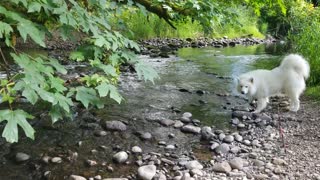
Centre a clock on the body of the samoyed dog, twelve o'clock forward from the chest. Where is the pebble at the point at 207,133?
The pebble is roughly at 10 o'clock from the samoyed dog.

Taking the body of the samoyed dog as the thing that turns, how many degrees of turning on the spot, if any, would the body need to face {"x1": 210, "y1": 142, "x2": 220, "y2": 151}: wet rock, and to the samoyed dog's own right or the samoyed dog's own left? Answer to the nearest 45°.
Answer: approximately 90° to the samoyed dog's own left

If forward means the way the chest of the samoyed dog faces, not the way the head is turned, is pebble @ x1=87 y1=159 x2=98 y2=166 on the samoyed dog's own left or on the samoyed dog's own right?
on the samoyed dog's own left

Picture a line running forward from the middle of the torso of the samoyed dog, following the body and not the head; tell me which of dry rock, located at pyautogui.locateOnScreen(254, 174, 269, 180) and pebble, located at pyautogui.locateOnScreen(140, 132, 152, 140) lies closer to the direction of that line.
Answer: the pebble

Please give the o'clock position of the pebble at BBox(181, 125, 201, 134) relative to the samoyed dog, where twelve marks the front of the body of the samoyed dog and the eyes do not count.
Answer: The pebble is roughly at 10 o'clock from the samoyed dog.

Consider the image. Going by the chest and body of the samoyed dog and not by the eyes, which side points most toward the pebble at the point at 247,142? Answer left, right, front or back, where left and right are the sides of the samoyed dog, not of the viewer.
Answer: left

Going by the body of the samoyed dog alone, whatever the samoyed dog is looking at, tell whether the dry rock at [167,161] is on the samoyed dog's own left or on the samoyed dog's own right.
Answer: on the samoyed dog's own left

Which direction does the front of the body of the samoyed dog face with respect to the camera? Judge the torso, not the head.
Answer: to the viewer's left

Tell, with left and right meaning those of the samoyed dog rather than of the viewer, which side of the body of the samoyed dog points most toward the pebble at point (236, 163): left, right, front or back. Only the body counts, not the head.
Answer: left

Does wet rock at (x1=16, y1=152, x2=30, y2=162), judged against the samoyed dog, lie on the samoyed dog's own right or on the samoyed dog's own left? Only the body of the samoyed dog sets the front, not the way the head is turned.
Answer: on the samoyed dog's own left

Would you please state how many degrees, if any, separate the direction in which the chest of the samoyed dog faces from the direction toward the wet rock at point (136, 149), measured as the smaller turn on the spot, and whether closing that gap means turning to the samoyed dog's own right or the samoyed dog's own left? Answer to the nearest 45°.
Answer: approximately 45° to the samoyed dog's own left
